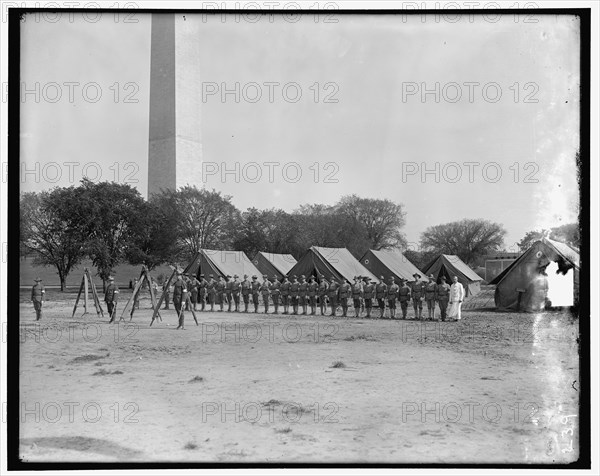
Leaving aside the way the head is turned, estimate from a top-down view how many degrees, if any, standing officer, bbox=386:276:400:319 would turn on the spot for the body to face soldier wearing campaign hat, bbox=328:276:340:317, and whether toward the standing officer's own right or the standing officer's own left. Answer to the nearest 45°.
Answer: approximately 135° to the standing officer's own right

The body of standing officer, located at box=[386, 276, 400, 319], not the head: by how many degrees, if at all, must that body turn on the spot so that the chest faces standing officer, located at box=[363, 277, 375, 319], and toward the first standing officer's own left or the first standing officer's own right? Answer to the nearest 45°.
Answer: approximately 135° to the first standing officer's own right

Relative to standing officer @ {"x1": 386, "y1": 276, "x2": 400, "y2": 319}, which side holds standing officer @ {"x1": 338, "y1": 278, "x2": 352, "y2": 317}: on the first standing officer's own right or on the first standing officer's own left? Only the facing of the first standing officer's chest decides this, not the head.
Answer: on the first standing officer's own right

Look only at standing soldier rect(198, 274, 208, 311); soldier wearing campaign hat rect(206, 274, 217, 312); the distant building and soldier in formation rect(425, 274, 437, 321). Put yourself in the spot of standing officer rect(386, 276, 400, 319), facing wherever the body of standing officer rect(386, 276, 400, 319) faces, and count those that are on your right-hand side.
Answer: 2

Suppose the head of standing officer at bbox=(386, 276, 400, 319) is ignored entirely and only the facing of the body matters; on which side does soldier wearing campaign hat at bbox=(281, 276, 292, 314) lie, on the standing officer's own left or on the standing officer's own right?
on the standing officer's own right

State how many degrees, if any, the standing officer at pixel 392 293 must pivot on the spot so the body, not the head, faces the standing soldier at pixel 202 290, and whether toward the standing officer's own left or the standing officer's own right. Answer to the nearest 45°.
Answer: approximately 90° to the standing officer's own right

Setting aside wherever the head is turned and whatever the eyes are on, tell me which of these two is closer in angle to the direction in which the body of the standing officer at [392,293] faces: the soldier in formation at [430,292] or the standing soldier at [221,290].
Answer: the soldier in formation

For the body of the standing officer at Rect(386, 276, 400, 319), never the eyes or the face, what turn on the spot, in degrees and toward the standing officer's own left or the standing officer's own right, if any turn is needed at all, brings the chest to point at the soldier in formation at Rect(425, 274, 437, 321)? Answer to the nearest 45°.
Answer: approximately 45° to the standing officer's own left

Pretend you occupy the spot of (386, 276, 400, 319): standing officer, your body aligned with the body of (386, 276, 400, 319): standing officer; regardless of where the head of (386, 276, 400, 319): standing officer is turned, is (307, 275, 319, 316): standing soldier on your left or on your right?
on your right

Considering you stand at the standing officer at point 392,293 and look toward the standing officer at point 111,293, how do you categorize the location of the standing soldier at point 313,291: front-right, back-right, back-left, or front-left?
front-right

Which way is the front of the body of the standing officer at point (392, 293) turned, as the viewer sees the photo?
toward the camera

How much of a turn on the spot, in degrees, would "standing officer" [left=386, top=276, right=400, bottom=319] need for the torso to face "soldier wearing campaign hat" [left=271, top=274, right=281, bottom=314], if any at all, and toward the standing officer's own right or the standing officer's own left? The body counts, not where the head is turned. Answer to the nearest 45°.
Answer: approximately 90° to the standing officer's own right
